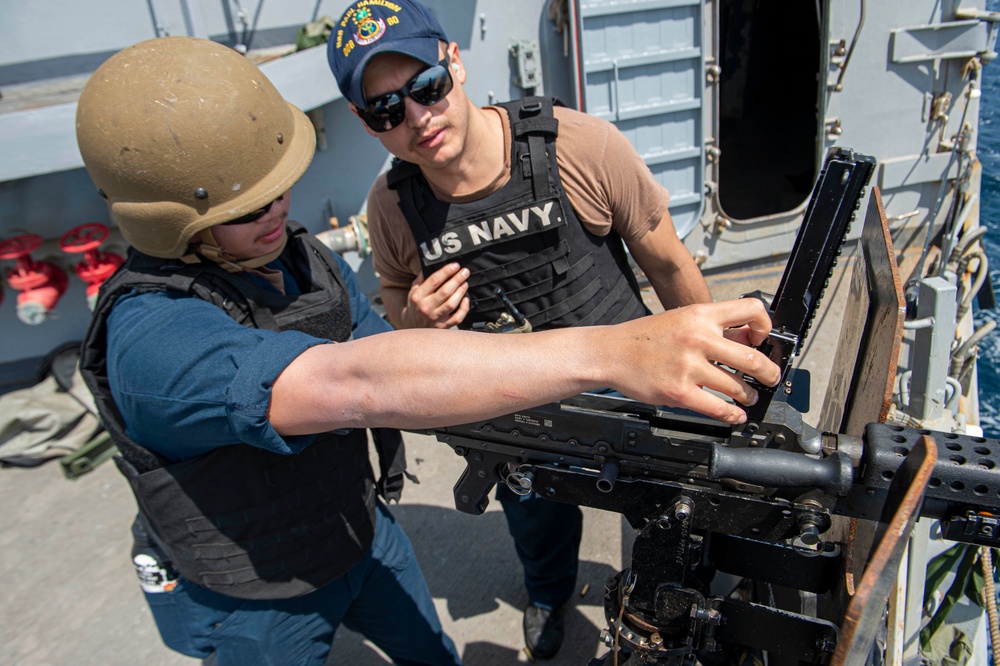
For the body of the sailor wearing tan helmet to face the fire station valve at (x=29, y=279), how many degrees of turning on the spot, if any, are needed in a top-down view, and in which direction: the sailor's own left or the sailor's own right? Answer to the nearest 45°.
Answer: approximately 180°

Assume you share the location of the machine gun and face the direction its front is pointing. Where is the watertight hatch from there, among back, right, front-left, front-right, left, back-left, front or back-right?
left

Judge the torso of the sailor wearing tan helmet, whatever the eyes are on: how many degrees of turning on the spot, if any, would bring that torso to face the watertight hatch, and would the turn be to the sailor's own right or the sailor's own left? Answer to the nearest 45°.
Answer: approximately 90° to the sailor's own left

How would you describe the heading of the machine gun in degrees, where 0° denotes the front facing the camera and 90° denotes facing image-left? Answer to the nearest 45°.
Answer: approximately 270°

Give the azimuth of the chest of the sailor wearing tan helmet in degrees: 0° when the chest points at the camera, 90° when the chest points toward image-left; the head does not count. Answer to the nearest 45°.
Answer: approximately 315°

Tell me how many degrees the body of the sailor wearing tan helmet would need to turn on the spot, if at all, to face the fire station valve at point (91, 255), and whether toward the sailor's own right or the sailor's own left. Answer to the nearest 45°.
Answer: approximately 180°
